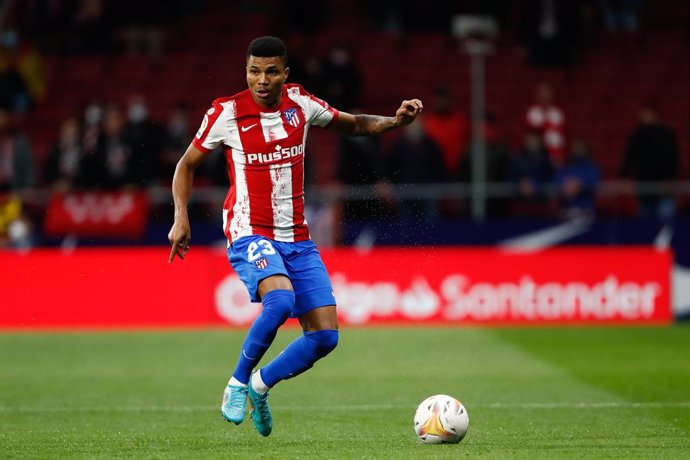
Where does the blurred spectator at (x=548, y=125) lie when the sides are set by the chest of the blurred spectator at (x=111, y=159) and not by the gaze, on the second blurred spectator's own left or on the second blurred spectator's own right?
on the second blurred spectator's own left

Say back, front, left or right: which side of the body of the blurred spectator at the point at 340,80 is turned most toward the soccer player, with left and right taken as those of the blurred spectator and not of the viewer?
front

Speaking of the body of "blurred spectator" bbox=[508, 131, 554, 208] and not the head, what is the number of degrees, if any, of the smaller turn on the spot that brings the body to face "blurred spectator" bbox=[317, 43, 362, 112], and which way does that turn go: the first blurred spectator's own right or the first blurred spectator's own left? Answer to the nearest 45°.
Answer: approximately 90° to the first blurred spectator's own right

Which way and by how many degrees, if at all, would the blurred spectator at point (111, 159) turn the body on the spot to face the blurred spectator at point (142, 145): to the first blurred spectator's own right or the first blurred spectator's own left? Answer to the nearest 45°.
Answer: approximately 135° to the first blurred spectator's own left

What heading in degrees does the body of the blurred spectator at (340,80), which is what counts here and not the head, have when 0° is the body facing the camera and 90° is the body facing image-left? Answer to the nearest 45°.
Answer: approximately 0°

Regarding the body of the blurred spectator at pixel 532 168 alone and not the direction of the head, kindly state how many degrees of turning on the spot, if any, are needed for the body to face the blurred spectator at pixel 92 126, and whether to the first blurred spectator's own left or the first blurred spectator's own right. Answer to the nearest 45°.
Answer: approximately 90° to the first blurred spectator's own right

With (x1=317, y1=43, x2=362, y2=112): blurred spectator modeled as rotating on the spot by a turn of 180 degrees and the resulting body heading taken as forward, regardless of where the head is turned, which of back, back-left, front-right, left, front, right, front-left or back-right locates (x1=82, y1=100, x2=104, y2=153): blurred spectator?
left

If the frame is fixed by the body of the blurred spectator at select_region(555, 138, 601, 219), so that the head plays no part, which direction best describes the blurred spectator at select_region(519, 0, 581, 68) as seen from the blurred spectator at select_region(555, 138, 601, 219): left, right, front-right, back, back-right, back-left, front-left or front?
back

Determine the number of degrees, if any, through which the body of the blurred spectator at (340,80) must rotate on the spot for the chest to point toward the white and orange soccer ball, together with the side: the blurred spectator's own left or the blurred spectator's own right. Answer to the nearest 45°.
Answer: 0° — they already face it

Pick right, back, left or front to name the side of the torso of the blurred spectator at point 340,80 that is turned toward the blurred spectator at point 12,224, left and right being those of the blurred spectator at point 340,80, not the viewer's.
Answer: right

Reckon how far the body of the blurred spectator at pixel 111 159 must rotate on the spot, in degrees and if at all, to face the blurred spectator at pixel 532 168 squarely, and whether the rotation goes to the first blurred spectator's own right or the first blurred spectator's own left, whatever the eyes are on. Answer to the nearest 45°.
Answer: approximately 90° to the first blurred spectator's own left

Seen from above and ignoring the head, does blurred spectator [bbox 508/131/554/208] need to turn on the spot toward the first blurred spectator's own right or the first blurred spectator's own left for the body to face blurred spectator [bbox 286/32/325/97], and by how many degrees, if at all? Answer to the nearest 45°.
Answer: approximately 90° to the first blurred spectator's own right
